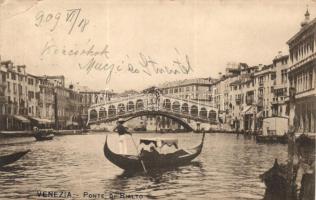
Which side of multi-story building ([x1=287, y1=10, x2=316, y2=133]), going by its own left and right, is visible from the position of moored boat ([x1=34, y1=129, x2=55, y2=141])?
front

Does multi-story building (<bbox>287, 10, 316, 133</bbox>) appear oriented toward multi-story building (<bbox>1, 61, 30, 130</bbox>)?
yes

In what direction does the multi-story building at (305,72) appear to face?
to the viewer's left

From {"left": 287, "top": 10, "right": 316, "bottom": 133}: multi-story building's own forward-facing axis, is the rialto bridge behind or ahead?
ahead
